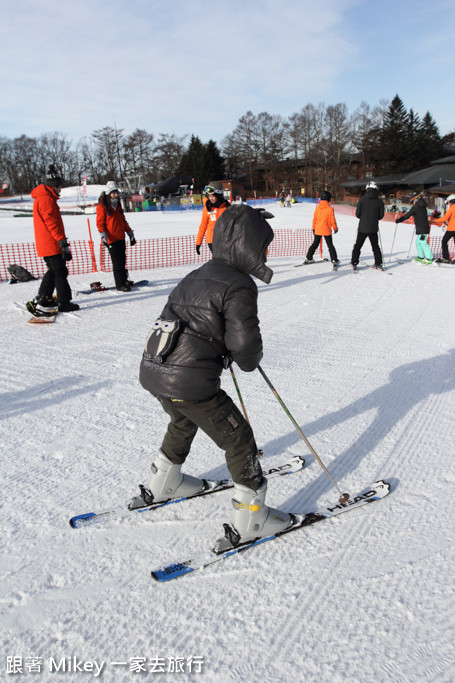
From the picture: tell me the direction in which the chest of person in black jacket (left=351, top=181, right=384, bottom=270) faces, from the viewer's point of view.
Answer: away from the camera

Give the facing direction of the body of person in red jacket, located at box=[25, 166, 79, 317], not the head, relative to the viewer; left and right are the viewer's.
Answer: facing to the right of the viewer

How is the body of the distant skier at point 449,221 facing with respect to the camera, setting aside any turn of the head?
to the viewer's left

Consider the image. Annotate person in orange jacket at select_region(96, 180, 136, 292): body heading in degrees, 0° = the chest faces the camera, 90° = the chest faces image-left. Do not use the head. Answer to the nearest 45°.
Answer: approximately 315°

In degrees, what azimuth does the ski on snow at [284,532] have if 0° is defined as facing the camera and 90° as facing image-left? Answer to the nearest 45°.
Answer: approximately 225°

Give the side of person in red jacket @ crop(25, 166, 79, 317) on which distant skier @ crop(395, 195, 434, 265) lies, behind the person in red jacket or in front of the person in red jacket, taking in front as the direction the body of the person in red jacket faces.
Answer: in front

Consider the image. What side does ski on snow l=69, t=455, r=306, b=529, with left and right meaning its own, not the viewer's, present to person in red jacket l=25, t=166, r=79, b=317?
left

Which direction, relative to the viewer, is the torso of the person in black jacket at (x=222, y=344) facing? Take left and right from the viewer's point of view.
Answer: facing away from the viewer and to the right of the viewer

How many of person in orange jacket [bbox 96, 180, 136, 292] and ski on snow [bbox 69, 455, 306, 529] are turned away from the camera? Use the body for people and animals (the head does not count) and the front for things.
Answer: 0

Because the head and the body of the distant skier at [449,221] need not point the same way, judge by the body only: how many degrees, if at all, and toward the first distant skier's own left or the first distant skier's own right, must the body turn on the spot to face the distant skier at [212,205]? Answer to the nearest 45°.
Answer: approximately 45° to the first distant skier's own left

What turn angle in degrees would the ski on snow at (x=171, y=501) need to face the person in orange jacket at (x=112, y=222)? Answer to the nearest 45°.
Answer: approximately 90° to its left

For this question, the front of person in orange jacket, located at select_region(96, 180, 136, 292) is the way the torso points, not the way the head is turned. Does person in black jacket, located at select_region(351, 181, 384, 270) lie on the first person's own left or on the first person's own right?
on the first person's own left

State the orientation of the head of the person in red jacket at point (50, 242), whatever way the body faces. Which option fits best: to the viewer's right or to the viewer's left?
to the viewer's right

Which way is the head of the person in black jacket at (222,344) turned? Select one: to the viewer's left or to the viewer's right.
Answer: to the viewer's right

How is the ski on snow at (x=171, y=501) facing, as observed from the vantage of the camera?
facing to the right of the viewer

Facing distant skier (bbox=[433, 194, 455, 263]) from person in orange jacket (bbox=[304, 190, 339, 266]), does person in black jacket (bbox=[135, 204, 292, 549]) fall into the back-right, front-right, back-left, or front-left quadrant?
back-right

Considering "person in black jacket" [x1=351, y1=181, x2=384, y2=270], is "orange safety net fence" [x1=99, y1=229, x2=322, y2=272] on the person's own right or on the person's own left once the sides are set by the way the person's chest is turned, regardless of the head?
on the person's own left

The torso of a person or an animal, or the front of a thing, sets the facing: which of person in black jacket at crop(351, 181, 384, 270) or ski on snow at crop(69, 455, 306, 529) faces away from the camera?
the person in black jacket
